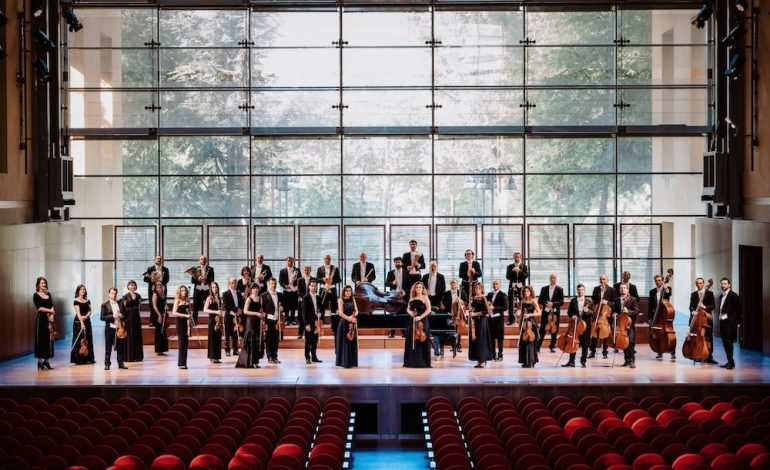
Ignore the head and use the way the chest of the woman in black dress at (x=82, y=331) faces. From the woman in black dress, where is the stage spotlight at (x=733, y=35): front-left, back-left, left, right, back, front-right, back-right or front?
left

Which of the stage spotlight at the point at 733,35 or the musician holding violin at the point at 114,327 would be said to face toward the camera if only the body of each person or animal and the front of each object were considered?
the musician holding violin

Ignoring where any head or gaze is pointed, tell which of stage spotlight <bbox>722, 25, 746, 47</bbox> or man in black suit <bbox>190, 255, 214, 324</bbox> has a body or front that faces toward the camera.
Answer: the man in black suit

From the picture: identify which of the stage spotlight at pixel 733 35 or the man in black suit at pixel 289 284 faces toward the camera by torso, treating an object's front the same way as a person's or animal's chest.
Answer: the man in black suit

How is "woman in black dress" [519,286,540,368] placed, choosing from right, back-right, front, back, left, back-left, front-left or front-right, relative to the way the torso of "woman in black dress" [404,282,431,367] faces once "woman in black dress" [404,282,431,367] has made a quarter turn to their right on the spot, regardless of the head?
back

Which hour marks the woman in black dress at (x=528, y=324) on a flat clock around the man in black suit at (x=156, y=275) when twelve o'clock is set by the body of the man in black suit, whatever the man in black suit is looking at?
The woman in black dress is roughly at 10 o'clock from the man in black suit.

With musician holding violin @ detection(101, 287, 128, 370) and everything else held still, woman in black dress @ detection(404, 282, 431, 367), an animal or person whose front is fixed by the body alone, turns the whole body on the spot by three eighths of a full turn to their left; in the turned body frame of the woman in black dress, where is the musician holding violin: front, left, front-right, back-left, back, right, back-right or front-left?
back-left

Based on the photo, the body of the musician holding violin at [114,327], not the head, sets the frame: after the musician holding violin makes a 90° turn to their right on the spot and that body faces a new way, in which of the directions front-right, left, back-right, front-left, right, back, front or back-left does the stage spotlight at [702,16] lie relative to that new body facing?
back

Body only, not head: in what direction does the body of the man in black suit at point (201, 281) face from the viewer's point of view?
toward the camera

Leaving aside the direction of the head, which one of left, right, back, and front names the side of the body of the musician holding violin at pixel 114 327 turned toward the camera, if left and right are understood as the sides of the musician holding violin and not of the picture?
front

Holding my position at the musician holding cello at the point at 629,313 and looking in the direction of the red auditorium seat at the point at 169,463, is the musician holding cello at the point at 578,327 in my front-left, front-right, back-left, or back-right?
front-right

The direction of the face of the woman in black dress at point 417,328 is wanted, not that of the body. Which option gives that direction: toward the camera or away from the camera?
toward the camera
